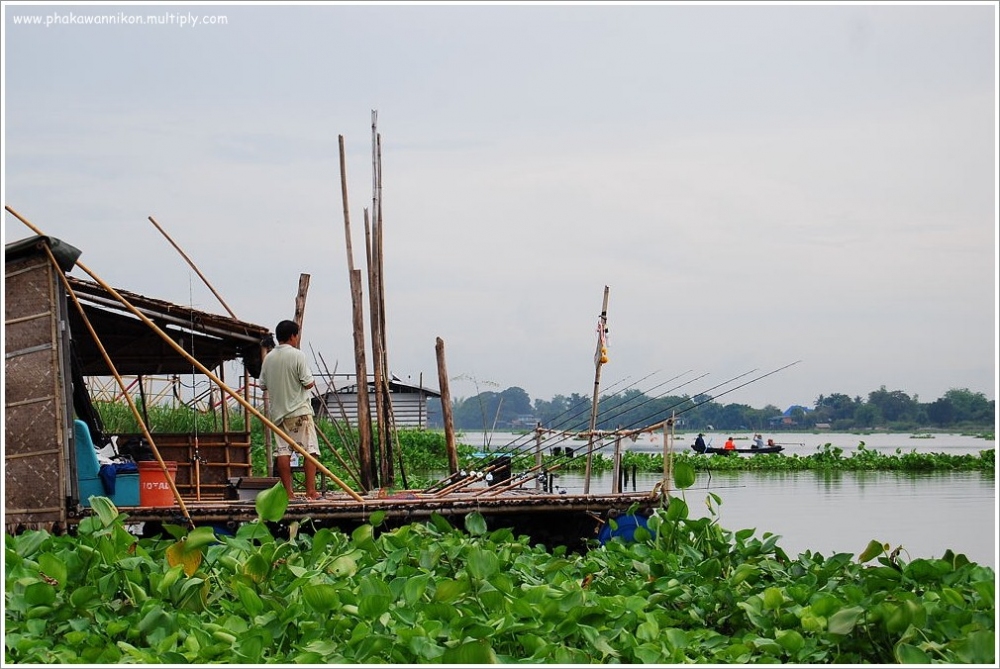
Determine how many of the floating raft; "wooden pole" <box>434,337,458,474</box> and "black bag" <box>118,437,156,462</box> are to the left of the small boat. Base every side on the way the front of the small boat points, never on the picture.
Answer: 3

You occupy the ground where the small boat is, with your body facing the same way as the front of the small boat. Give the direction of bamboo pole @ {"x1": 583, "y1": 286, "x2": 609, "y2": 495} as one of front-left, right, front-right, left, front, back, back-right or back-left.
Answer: left

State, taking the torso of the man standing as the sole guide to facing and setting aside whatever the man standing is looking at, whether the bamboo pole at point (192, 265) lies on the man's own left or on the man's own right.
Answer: on the man's own left

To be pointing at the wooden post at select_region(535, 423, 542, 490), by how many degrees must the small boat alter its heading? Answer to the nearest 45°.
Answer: approximately 90° to its left

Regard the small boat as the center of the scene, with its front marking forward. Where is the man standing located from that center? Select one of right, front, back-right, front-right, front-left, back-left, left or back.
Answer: left

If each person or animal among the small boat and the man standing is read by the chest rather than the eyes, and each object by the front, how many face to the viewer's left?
1

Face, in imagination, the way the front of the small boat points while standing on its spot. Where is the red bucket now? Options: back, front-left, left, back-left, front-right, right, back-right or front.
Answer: left

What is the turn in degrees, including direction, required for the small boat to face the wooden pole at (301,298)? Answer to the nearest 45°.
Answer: approximately 90° to its left

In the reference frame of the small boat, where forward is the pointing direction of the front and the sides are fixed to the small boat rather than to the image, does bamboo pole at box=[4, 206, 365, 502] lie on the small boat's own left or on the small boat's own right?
on the small boat's own left

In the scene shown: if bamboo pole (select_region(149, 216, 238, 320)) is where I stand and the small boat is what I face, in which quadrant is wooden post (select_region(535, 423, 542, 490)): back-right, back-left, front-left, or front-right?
front-right

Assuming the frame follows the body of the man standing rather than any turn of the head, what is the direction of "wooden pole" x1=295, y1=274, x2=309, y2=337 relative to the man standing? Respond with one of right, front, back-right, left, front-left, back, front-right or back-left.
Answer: front-left

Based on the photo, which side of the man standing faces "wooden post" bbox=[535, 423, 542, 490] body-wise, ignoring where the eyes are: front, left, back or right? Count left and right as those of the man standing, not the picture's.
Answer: right

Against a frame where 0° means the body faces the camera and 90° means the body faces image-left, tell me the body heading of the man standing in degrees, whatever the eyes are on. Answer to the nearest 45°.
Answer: approximately 225°

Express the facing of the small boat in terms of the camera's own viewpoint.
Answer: facing to the left of the viewer
